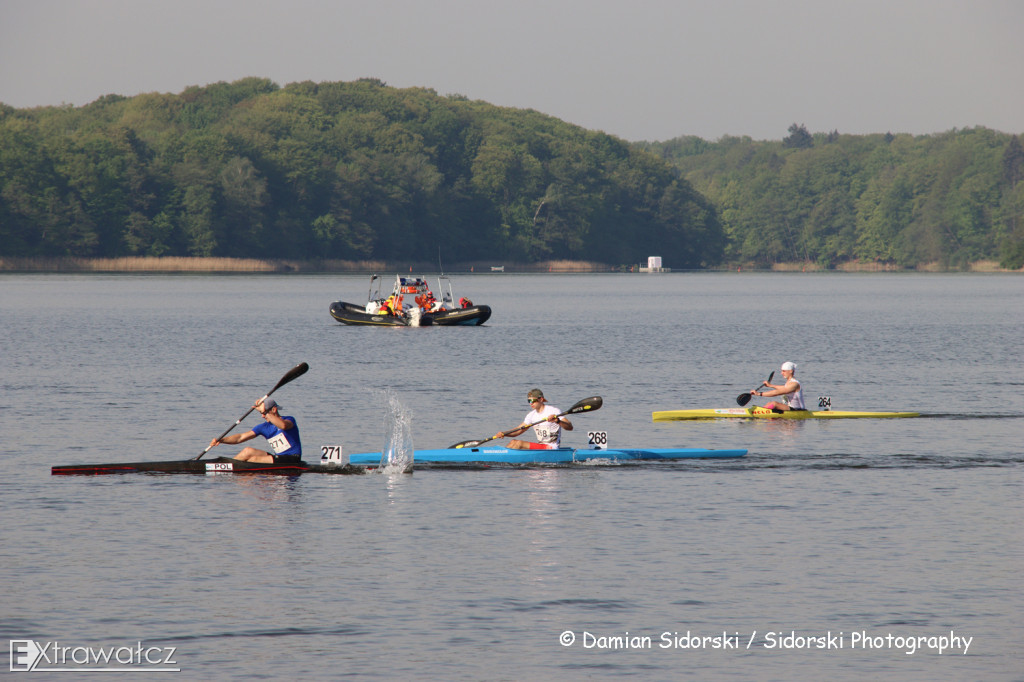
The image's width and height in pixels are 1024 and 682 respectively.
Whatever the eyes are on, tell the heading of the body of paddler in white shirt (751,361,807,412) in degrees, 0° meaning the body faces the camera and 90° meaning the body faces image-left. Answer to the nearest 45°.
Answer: approximately 90°

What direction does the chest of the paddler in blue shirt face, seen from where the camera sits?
to the viewer's left

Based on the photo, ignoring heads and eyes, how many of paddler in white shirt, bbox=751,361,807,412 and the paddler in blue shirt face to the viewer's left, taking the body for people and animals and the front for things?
2

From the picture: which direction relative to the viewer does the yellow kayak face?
to the viewer's left
